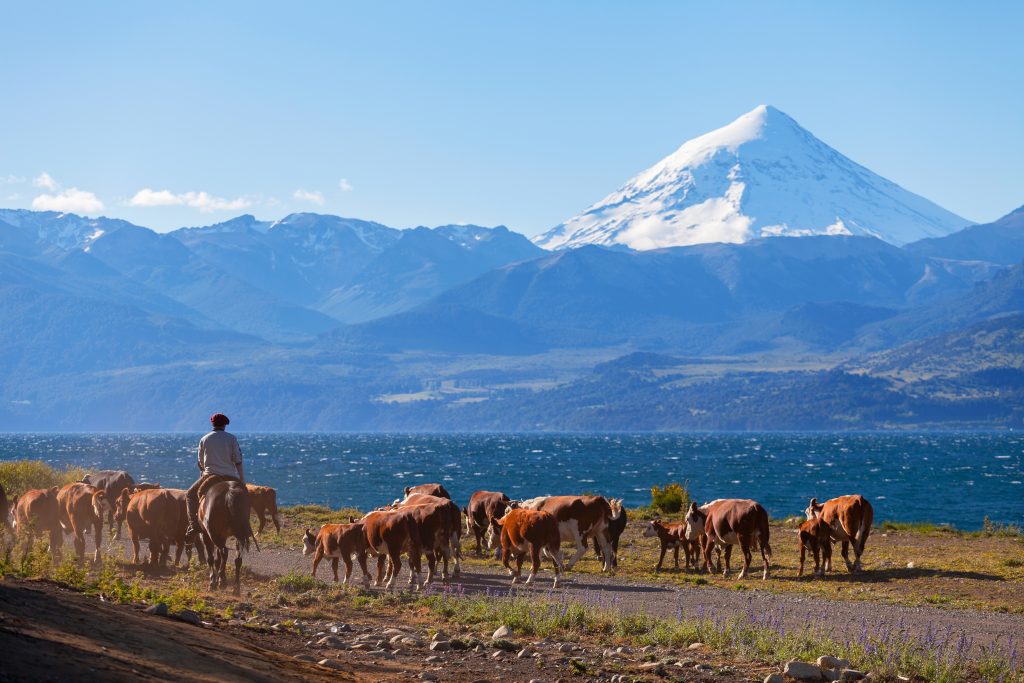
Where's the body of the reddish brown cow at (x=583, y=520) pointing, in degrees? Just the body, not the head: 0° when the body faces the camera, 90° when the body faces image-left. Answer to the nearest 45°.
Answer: approximately 90°

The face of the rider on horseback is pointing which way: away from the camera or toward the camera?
away from the camera

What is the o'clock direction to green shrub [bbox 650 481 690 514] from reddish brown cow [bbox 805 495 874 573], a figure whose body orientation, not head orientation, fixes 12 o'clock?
The green shrub is roughly at 1 o'clock from the reddish brown cow.

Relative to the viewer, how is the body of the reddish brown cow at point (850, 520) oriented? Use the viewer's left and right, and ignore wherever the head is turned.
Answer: facing away from the viewer and to the left of the viewer

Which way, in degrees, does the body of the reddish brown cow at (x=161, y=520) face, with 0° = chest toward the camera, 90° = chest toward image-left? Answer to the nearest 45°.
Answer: approximately 135°

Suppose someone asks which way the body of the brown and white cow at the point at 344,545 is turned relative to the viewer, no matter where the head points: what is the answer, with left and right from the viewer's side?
facing away from the viewer and to the left of the viewer

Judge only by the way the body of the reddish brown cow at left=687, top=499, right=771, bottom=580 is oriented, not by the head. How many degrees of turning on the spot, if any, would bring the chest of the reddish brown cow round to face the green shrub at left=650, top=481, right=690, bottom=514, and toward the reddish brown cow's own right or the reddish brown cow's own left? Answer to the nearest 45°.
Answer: approximately 45° to the reddish brown cow's own right

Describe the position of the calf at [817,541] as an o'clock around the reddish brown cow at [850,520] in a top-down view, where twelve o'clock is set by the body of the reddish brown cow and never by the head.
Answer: The calf is roughly at 10 o'clock from the reddish brown cow.

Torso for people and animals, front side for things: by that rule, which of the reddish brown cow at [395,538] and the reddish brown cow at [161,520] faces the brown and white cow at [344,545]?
the reddish brown cow at [395,538]

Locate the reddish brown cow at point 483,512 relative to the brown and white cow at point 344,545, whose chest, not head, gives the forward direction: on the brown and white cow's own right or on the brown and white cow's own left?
on the brown and white cow's own right
